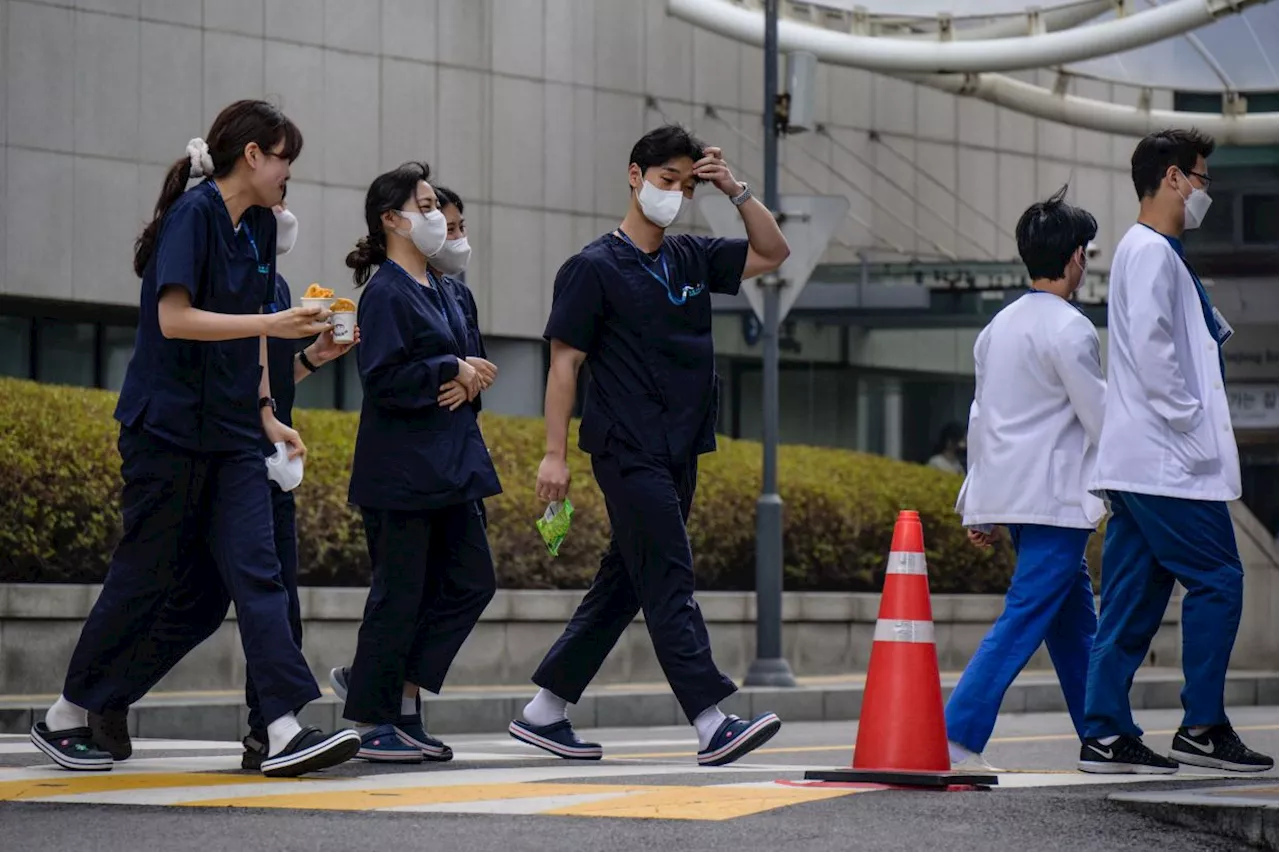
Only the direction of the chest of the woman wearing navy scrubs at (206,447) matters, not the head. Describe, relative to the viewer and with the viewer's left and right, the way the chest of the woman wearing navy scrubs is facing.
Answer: facing to the right of the viewer

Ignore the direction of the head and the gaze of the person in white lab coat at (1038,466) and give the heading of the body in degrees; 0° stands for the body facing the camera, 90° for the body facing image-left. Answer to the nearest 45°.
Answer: approximately 225°

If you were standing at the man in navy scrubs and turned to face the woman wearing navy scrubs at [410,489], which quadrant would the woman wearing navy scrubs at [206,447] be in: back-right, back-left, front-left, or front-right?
front-left

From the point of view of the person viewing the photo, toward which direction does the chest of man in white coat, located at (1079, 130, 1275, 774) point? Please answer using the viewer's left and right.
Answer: facing to the right of the viewer

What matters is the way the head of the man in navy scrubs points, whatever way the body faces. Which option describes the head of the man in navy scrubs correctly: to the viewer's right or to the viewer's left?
to the viewer's right

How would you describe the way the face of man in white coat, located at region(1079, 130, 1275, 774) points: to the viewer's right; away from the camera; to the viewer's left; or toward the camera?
to the viewer's right

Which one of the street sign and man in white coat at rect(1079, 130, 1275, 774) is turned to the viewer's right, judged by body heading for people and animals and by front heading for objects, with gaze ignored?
the man in white coat

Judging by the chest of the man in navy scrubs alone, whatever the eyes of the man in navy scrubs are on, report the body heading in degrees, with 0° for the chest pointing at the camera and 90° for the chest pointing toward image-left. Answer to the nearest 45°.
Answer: approximately 315°

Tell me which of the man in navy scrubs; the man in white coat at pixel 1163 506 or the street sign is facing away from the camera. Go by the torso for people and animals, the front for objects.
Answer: the street sign

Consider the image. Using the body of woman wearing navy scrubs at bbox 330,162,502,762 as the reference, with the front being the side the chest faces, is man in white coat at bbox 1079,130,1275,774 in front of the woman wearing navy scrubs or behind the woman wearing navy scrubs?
in front

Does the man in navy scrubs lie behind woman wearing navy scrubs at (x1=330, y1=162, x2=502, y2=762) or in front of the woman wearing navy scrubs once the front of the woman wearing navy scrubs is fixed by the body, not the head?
in front

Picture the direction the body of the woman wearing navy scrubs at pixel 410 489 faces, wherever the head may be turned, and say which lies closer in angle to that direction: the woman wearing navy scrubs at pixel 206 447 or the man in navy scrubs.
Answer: the man in navy scrubs

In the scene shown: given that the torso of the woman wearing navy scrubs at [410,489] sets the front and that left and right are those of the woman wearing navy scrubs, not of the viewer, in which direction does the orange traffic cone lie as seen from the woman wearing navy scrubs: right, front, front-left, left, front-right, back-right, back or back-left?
front-right

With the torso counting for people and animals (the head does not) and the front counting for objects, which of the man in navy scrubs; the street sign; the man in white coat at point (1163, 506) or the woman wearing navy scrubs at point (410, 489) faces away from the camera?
the street sign

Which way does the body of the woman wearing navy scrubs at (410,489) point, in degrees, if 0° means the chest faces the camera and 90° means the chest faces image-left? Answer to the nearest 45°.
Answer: approximately 270°

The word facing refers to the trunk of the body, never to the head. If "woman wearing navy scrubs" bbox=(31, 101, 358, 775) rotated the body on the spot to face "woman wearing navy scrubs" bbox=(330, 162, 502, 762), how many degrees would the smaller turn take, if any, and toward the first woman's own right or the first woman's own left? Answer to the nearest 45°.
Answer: approximately 45° to the first woman's own left
